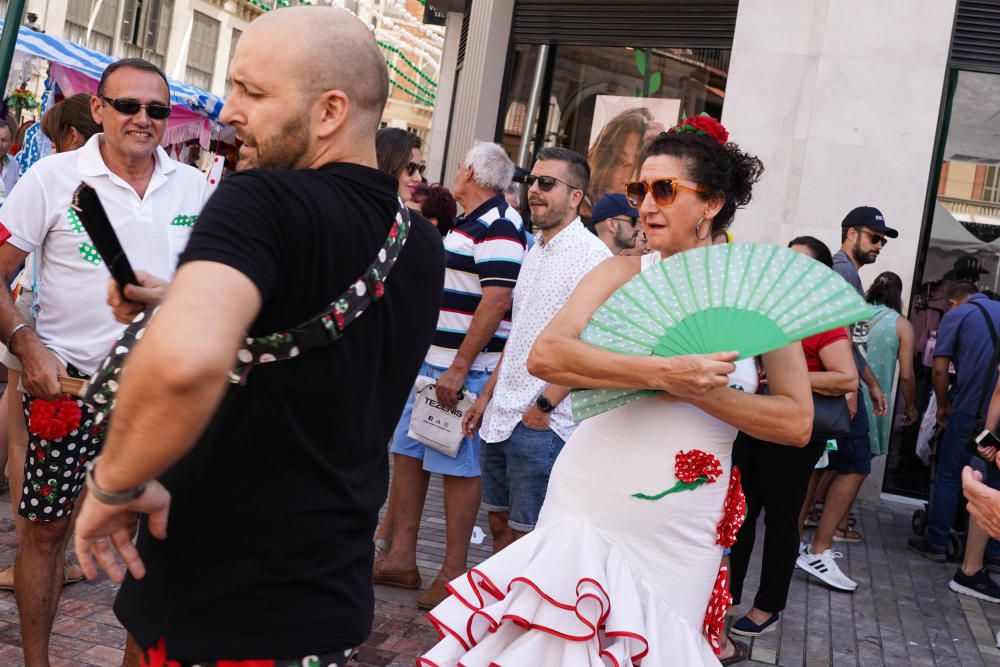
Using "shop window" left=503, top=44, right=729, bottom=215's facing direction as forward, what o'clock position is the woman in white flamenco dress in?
The woman in white flamenco dress is roughly at 12 o'clock from the shop window.

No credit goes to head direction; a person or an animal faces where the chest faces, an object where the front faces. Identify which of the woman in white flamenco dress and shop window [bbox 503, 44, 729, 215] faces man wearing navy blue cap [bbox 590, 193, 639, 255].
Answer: the shop window

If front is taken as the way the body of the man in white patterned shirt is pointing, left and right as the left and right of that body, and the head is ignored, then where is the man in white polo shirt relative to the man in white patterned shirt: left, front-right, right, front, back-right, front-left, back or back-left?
front

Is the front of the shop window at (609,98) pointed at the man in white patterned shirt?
yes

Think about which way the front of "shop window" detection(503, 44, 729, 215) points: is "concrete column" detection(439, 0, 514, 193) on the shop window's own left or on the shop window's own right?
on the shop window's own right

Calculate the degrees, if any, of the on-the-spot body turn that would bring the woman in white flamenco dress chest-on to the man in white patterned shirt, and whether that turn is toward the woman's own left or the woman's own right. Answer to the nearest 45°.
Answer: approximately 135° to the woman's own right

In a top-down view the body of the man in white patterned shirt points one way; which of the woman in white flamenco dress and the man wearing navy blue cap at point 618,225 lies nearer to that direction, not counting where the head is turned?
the woman in white flamenco dress

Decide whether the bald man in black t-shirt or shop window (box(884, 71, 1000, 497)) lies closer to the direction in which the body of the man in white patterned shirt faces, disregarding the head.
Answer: the bald man in black t-shirt

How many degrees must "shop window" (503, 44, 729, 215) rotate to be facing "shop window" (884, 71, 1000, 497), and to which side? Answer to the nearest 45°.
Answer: approximately 45° to its left

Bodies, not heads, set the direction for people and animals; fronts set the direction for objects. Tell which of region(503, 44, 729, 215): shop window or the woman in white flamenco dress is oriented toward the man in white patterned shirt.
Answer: the shop window

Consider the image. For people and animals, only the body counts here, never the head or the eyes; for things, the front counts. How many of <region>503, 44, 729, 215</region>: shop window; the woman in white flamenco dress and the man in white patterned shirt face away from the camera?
0

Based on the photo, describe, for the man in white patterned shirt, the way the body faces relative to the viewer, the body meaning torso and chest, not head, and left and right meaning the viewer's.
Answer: facing the viewer and to the left of the viewer

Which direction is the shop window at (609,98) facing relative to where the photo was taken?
toward the camera
